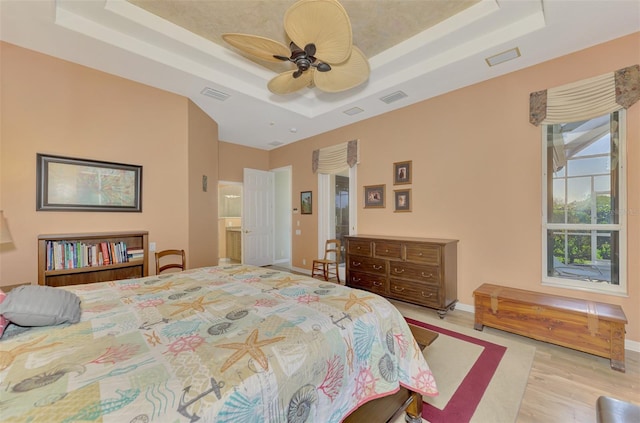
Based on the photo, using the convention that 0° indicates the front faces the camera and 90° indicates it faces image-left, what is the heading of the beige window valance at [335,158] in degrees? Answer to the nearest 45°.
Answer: approximately 45°

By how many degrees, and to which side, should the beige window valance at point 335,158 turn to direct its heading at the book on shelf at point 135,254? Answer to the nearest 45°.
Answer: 0° — it already faces it

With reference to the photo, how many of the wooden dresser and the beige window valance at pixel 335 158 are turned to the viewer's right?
0

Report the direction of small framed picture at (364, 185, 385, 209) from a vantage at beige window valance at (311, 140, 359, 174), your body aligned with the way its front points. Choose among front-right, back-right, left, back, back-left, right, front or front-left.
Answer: left

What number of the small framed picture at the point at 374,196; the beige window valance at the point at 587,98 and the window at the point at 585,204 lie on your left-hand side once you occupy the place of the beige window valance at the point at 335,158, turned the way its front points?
3

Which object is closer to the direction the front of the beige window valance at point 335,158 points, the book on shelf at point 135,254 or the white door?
the book on shelf

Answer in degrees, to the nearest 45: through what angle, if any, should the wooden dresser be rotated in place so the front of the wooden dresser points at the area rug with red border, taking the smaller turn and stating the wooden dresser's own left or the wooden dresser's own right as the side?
approximately 45° to the wooden dresser's own left

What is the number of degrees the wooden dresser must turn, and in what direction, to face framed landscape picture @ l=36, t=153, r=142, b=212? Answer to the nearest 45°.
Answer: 0° — it already faces it

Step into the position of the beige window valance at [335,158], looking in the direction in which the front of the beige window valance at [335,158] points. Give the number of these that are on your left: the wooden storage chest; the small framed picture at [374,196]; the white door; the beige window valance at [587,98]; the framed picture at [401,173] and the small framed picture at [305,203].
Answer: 4
